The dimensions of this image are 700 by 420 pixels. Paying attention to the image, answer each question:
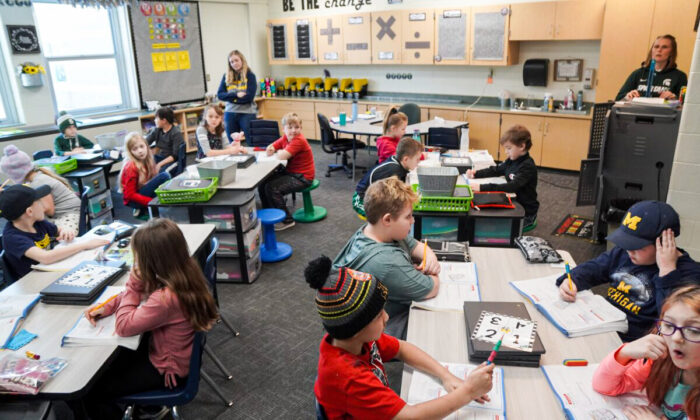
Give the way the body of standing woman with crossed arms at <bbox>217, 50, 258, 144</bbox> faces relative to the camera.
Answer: toward the camera

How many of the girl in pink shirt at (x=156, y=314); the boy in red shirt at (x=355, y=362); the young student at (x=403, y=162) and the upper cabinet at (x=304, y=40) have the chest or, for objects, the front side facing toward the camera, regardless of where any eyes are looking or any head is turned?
1

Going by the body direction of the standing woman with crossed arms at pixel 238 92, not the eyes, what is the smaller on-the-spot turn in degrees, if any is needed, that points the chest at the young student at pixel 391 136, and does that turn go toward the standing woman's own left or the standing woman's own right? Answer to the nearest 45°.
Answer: approximately 45° to the standing woman's own left

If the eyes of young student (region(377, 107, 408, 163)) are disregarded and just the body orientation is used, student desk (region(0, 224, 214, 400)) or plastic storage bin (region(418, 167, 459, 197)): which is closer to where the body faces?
the plastic storage bin

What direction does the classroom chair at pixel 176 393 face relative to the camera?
to the viewer's left

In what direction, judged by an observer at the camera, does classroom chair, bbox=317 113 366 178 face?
facing to the right of the viewer

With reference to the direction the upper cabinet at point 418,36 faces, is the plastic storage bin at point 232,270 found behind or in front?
in front

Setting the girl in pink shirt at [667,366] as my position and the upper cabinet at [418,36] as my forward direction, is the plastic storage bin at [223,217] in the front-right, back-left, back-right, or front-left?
front-left

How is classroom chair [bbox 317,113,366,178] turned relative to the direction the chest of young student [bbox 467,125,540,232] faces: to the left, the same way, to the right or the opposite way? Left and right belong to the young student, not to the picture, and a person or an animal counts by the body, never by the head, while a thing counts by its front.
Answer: the opposite way

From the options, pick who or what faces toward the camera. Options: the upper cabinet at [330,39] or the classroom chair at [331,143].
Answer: the upper cabinet

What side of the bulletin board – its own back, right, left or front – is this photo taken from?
front

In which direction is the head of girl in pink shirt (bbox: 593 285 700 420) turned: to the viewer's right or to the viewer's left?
to the viewer's left

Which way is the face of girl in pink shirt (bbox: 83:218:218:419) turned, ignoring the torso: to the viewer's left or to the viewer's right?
to the viewer's left

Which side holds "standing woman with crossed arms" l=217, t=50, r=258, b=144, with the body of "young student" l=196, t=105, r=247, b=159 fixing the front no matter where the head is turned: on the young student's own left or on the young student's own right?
on the young student's own left

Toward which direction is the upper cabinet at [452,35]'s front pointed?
toward the camera

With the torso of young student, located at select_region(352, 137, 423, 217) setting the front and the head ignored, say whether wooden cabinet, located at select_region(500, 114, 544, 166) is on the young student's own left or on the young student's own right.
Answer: on the young student's own left

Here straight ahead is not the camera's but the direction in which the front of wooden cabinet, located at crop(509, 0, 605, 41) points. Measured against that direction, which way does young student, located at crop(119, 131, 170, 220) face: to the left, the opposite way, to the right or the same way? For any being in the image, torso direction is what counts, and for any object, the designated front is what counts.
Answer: to the left

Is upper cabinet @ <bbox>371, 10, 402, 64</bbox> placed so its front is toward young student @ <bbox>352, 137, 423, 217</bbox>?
yes

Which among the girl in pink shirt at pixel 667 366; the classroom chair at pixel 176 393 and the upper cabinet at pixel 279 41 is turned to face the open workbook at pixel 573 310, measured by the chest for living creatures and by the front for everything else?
the upper cabinet
